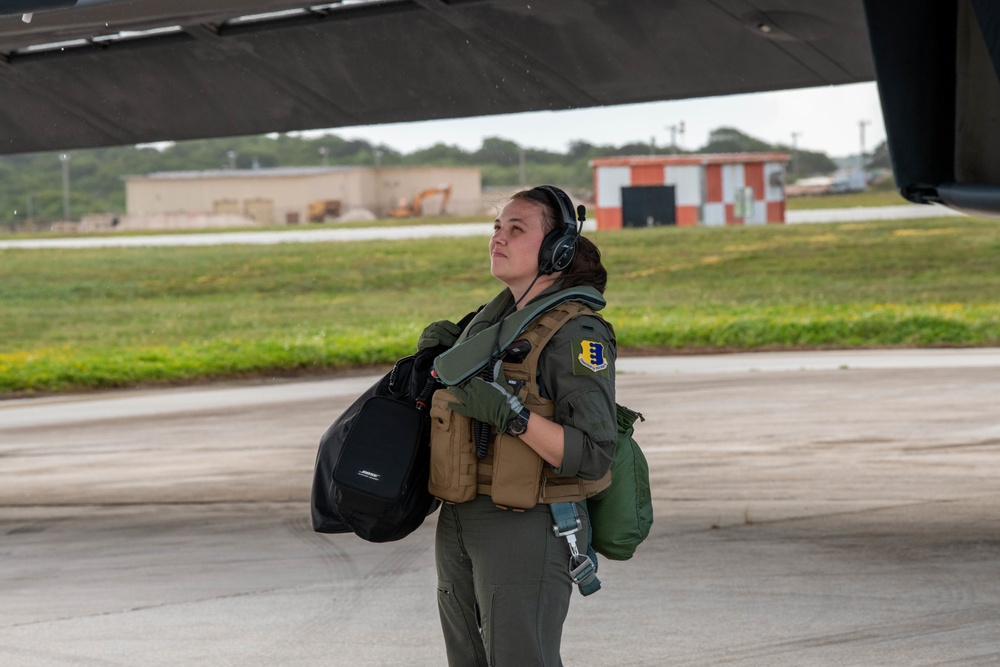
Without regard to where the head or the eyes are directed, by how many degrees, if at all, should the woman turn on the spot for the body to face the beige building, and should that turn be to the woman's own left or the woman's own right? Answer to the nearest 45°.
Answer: approximately 135° to the woman's own right

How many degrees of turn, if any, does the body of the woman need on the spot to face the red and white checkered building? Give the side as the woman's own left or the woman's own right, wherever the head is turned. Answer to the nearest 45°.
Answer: approximately 135° to the woman's own right

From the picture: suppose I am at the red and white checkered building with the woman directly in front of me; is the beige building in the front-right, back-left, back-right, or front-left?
back-right

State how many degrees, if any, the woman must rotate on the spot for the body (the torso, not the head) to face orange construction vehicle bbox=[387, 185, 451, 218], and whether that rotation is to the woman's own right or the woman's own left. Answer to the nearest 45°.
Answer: approximately 135° to the woman's own right

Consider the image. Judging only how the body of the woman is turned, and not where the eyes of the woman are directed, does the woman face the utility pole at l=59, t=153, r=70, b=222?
no

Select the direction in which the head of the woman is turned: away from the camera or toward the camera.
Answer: toward the camera

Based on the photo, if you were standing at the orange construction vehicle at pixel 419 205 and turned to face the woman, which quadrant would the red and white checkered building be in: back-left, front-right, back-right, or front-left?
front-left

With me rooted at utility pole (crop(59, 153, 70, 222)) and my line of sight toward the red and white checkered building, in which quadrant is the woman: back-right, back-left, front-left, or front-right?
front-right
